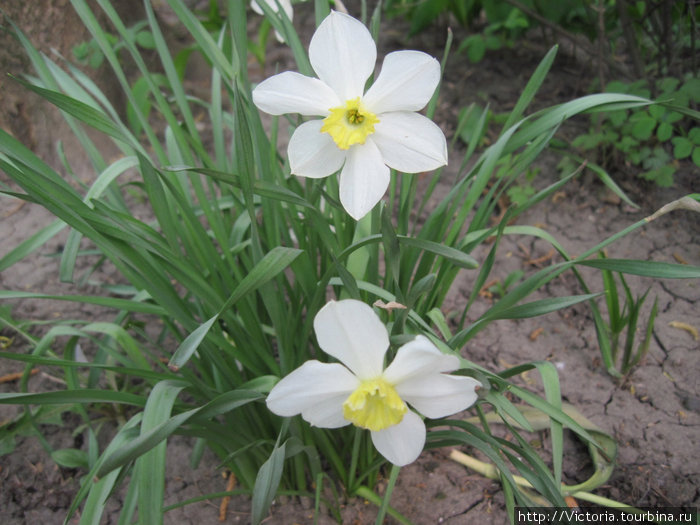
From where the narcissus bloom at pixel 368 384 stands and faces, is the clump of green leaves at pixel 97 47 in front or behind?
behind

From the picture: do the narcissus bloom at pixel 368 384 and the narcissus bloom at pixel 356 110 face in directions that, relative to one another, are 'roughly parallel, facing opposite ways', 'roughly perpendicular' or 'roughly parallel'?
roughly parallel

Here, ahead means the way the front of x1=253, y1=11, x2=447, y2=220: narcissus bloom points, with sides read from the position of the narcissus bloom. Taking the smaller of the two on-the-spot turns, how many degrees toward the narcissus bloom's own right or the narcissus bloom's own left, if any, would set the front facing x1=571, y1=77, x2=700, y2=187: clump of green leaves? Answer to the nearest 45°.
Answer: approximately 135° to the narcissus bloom's own left

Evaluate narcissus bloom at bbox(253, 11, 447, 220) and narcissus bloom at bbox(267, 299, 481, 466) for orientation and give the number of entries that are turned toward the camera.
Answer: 2

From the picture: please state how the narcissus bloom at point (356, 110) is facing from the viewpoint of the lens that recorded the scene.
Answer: facing the viewer

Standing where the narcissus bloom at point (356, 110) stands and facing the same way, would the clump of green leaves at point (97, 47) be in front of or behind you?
behind

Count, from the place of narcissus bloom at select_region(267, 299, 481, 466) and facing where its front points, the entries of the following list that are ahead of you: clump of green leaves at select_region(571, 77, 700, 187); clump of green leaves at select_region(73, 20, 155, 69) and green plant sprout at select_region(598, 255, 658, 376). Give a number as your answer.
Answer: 0

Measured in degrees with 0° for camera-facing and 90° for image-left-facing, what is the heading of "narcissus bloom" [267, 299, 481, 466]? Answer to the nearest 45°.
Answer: approximately 0°
